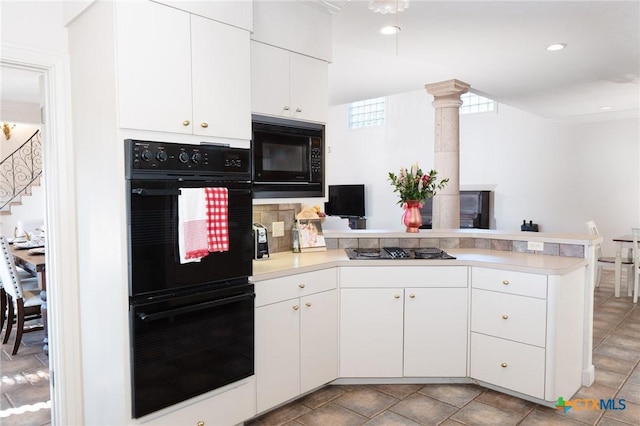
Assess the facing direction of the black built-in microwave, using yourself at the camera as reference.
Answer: facing the viewer and to the right of the viewer

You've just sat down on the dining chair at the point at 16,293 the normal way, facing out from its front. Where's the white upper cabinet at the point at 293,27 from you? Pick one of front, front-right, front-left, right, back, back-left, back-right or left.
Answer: right

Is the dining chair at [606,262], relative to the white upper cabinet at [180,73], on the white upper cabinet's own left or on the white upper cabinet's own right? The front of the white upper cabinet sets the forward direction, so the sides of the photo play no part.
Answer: on the white upper cabinet's own left

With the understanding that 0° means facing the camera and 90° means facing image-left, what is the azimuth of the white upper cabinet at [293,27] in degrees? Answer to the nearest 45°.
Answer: approximately 315°

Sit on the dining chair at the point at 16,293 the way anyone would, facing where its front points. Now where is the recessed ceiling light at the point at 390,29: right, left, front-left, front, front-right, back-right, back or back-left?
right

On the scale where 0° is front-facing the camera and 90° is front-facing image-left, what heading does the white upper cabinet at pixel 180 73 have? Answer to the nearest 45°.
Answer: approximately 315°

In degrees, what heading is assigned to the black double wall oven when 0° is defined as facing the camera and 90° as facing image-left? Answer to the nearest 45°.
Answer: approximately 315°
